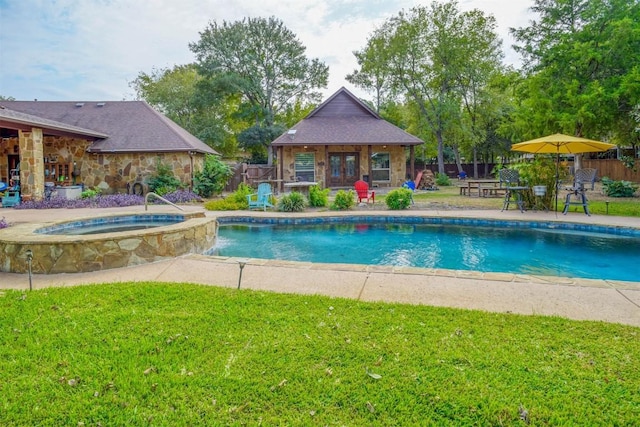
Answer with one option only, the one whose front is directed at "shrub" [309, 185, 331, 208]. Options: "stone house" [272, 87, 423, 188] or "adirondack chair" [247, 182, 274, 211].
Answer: the stone house

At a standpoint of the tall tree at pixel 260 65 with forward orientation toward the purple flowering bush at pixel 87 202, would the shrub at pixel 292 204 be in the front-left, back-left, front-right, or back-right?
front-left

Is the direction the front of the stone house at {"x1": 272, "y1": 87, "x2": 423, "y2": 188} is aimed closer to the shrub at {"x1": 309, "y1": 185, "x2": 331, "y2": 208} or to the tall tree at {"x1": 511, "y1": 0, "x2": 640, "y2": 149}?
the shrub

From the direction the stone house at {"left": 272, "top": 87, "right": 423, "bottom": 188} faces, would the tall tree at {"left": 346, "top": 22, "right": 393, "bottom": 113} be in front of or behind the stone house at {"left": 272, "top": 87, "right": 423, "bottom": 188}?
behind

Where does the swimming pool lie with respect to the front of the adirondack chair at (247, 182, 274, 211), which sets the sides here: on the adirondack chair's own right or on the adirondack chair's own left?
on the adirondack chair's own left

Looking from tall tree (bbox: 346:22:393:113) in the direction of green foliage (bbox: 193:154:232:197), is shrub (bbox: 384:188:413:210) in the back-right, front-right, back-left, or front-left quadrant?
front-left

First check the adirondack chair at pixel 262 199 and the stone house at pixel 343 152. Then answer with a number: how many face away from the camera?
0

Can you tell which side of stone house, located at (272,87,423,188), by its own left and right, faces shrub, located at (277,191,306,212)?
front

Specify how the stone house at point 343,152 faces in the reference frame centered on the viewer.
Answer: facing the viewer

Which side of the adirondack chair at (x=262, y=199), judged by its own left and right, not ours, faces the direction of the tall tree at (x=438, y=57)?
back

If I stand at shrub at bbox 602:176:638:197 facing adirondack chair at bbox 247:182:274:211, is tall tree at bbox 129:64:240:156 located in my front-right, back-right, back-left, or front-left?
front-right

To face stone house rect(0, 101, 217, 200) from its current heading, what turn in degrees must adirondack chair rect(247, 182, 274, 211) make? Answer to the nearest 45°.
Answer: approximately 90° to its right

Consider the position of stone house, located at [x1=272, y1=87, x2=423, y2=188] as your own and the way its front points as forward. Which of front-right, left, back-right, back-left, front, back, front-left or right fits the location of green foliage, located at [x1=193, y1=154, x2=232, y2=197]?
front-right

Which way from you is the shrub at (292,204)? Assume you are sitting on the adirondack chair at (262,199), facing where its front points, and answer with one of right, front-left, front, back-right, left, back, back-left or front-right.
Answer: left
